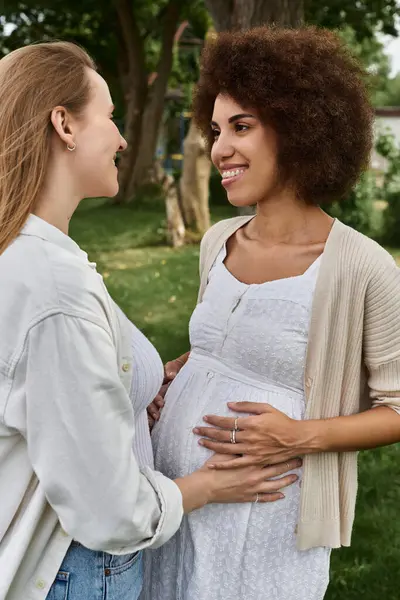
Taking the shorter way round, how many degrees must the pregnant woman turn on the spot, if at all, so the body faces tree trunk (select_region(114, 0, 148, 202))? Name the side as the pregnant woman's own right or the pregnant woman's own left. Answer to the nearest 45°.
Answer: approximately 135° to the pregnant woman's own right

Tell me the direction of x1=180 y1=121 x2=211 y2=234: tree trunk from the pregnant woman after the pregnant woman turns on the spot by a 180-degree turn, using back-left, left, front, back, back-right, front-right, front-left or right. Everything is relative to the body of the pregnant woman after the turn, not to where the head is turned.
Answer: front-left

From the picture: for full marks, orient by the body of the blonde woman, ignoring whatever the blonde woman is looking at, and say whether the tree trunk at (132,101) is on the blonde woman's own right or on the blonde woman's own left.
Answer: on the blonde woman's own left

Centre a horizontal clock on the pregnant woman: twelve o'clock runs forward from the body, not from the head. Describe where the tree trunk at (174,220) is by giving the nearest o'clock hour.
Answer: The tree trunk is roughly at 4 o'clock from the pregnant woman.

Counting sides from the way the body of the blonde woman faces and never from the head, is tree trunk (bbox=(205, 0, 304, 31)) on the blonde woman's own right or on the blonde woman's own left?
on the blonde woman's own left

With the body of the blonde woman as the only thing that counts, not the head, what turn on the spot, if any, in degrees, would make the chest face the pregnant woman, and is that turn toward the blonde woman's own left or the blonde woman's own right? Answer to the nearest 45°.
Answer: approximately 45° to the blonde woman's own left

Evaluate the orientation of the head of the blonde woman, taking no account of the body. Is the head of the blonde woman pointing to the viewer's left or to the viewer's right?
to the viewer's right

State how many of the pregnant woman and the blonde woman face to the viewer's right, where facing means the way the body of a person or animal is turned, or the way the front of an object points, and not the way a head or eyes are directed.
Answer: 1

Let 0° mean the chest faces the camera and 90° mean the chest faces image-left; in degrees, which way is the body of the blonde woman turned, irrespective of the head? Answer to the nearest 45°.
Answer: approximately 270°

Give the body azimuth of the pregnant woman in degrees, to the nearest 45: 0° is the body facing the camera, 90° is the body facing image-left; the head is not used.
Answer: approximately 45°

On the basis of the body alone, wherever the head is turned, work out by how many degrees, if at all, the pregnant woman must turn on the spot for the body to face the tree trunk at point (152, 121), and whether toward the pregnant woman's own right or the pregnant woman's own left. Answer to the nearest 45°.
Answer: approximately 135° to the pregnant woman's own right
